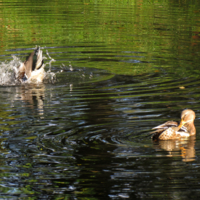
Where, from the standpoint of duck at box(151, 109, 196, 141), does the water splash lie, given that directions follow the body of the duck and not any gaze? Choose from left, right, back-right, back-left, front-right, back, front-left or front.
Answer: back-left

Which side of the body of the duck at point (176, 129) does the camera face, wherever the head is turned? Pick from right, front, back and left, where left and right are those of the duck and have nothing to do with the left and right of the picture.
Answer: right

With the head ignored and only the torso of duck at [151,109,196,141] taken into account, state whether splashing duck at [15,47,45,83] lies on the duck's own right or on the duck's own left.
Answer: on the duck's own left
